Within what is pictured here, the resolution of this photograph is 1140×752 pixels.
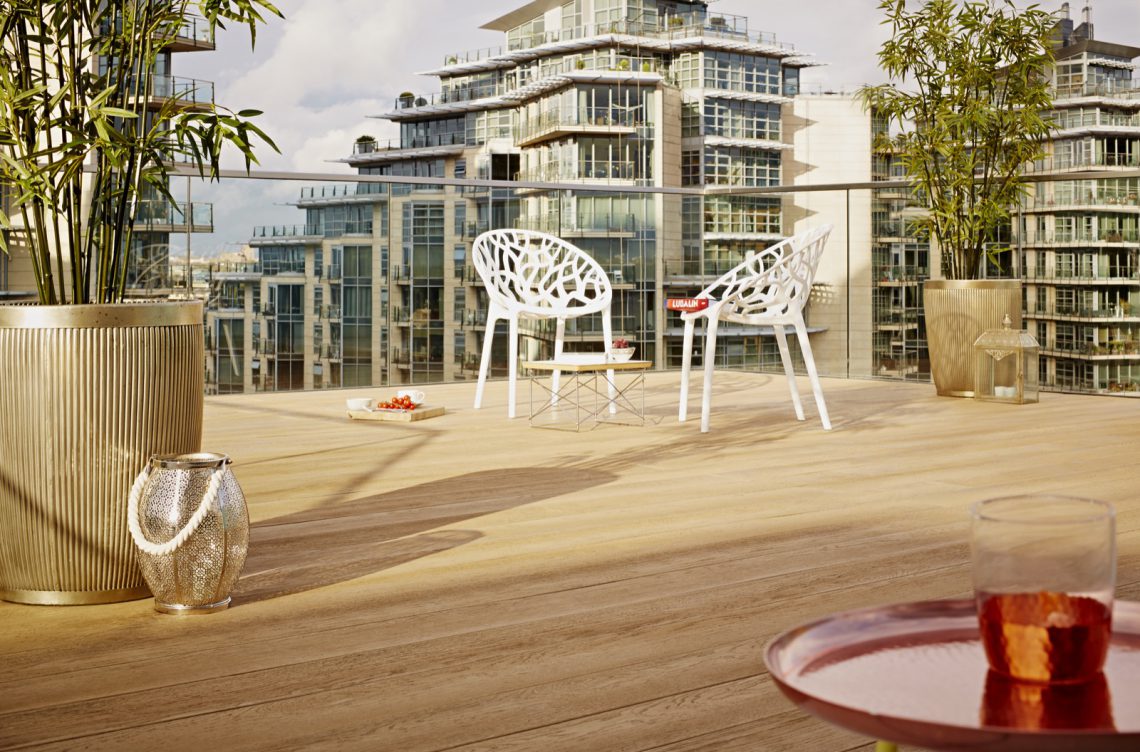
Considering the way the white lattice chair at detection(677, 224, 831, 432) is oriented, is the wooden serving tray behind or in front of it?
in front

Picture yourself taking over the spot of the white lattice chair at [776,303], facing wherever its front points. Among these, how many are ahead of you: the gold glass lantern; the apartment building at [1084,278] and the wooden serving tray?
1

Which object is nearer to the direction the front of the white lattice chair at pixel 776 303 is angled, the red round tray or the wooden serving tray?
the wooden serving tray

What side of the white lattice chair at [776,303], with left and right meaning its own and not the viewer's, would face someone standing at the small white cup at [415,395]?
front

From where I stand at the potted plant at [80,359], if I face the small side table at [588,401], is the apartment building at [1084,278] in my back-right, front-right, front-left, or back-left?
front-right

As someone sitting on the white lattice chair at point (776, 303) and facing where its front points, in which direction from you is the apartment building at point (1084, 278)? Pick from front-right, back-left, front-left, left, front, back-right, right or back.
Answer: back-right

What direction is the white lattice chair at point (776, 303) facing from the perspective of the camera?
to the viewer's left

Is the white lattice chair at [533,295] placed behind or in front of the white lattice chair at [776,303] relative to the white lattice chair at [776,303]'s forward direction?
in front

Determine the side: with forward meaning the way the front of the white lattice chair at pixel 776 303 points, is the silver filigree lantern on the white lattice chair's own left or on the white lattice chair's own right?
on the white lattice chair's own left

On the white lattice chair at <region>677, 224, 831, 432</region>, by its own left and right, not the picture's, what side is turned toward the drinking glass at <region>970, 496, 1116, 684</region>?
left

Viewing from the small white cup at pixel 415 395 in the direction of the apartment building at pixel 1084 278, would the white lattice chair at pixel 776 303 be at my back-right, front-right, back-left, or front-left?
front-right

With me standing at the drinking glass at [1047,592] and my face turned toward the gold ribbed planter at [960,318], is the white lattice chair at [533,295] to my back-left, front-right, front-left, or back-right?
front-left
